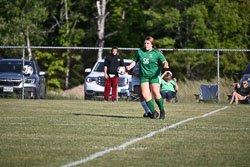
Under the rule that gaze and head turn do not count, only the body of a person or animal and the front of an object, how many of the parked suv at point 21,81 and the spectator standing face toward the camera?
2

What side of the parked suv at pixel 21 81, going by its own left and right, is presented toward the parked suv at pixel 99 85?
left

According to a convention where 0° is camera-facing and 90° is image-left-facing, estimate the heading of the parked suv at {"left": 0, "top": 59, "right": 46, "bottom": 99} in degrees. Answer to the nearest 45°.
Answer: approximately 0°

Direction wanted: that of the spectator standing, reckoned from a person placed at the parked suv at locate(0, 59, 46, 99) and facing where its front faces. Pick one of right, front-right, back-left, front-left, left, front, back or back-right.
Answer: front-left
